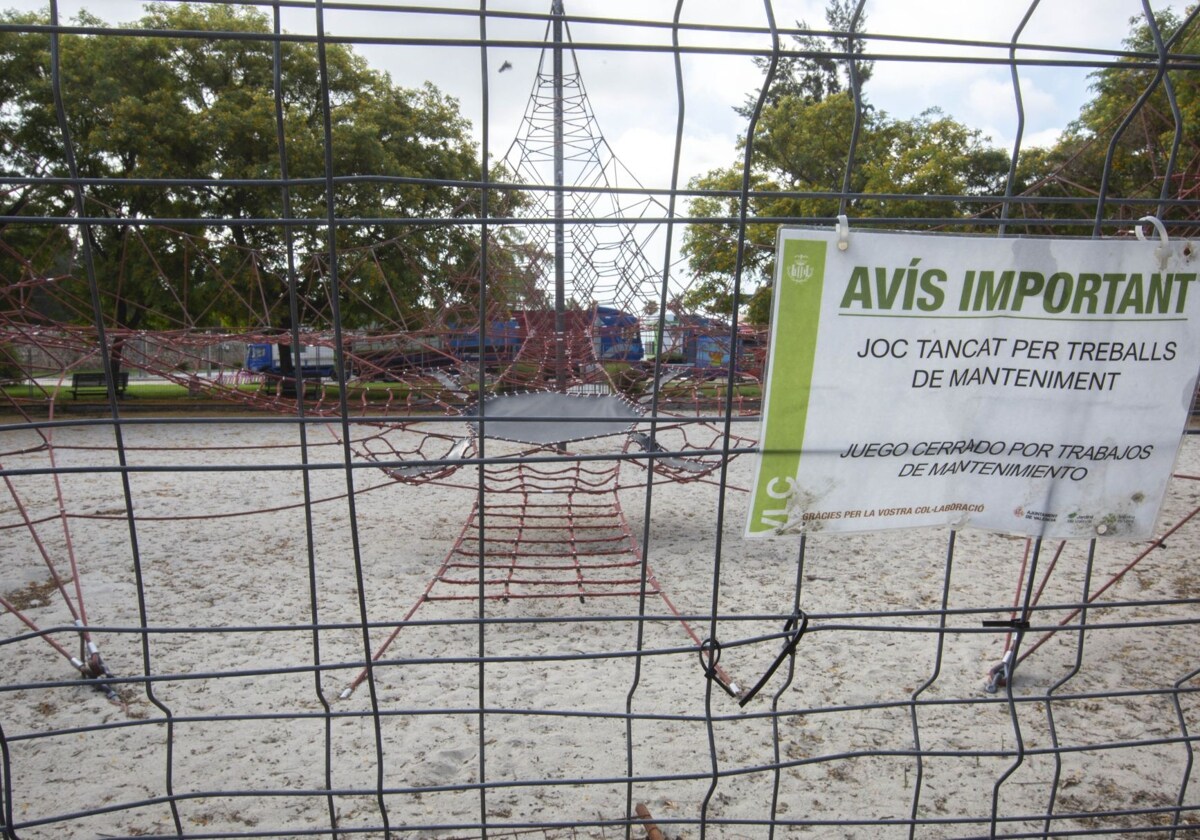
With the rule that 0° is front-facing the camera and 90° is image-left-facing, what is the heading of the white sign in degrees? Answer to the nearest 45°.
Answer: approximately 0°

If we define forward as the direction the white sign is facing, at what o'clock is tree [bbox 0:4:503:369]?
The tree is roughly at 4 o'clock from the white sign.
